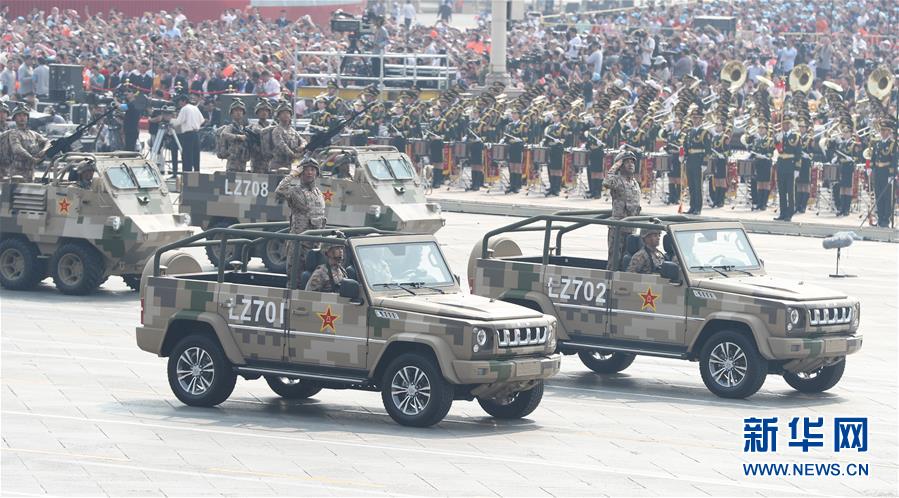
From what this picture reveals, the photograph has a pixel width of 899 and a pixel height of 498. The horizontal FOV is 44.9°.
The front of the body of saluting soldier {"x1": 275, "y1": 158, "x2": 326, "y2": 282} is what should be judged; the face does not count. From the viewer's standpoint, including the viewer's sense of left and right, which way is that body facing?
facing the viewer and to the right of the viewer

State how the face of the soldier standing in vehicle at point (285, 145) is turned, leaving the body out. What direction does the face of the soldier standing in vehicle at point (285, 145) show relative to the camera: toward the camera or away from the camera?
toward the camera

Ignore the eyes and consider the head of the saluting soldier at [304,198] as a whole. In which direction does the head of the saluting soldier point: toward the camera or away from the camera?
toward the camera

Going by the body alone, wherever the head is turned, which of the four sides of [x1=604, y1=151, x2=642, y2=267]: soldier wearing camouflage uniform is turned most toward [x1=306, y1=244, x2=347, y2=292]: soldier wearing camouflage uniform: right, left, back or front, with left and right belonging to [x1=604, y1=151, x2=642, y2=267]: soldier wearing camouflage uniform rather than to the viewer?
right

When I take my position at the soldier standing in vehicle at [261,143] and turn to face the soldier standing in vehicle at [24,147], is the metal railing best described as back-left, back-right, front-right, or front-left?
back-right

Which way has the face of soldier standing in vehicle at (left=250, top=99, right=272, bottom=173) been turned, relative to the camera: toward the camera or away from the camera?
toward the camera

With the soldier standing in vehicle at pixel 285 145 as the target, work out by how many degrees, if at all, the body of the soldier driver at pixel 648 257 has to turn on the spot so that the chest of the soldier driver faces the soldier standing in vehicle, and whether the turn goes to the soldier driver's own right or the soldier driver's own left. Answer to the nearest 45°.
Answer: approximately 180°

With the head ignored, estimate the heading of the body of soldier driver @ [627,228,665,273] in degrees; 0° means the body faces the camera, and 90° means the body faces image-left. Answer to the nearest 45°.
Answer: approximately 315°

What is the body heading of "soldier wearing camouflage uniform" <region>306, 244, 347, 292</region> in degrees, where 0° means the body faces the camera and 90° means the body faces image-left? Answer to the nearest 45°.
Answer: approximately 315°

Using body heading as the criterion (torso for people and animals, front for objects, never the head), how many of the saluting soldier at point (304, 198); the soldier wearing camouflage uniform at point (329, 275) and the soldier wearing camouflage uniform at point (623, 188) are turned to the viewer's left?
0

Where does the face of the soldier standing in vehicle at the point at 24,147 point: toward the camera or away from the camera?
toward the camera
